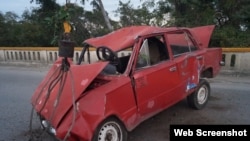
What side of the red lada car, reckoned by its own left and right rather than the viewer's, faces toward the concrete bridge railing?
right

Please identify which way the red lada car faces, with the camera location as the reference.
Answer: facing the viewer and to the left of the viewer
